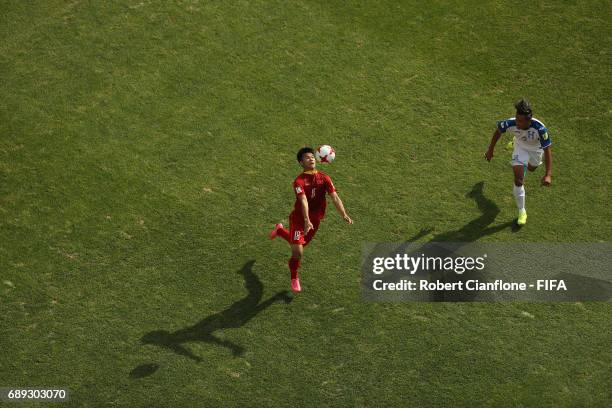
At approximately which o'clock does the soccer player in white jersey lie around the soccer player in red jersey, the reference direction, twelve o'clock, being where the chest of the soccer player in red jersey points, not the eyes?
The soccer player in white jersey is roughly at 10 o'clock from the soccer player in red jersey.

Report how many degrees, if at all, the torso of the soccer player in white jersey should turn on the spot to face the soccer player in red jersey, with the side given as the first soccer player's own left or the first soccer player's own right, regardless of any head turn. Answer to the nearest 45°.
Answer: approximately 45° to the first soccer player's own right

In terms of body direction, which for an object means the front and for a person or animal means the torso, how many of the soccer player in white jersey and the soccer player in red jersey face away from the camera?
0

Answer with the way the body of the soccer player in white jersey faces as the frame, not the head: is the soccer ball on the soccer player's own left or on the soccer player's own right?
on the soccer player's own right

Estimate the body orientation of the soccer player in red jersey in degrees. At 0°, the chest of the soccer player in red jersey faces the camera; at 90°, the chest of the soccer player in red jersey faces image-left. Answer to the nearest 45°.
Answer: approximately 315°

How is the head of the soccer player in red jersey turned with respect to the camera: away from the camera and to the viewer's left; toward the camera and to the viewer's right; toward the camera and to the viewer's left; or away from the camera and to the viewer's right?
toward the camera and to the viewer's right

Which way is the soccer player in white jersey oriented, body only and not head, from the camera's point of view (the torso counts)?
toward the camera
